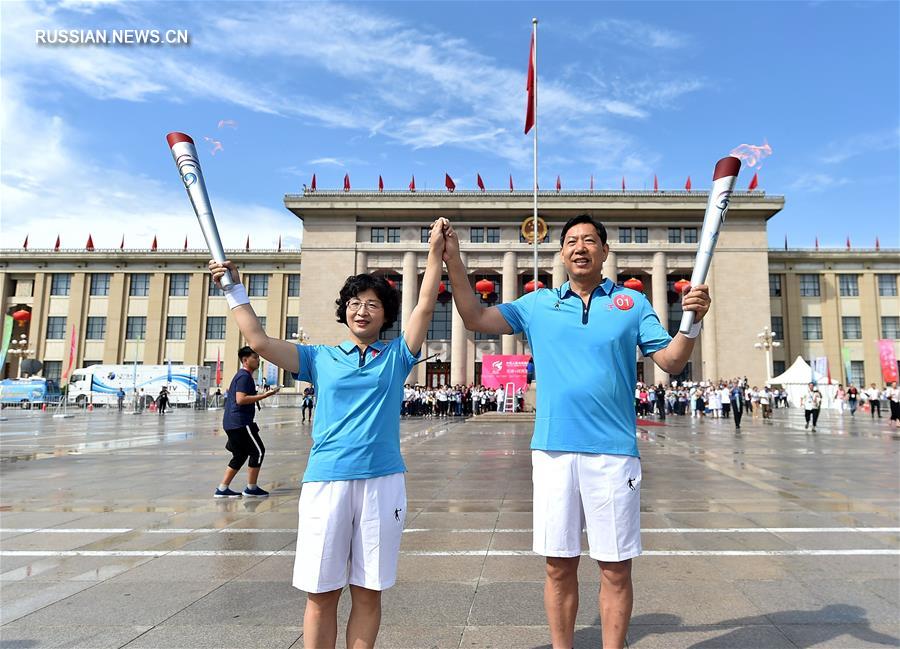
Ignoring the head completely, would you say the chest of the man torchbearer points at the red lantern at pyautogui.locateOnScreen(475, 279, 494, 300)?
no

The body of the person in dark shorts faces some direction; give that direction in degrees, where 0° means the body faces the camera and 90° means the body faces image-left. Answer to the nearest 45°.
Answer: approximately 270°

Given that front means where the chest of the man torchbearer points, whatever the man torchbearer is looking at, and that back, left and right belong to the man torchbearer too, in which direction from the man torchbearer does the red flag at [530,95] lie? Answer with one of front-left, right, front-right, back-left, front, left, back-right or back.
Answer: back

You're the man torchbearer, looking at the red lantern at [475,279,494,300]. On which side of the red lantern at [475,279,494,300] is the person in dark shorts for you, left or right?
left

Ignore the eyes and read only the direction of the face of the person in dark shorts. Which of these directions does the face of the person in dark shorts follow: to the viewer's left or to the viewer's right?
to the viewer's right

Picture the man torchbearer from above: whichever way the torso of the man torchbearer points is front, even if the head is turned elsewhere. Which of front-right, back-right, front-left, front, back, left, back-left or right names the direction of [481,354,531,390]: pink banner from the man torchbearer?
back

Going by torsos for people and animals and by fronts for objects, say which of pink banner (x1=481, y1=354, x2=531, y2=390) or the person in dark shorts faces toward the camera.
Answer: the pink banner

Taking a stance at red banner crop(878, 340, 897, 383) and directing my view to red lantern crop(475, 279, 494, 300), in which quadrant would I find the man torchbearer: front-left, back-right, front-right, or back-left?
front-left

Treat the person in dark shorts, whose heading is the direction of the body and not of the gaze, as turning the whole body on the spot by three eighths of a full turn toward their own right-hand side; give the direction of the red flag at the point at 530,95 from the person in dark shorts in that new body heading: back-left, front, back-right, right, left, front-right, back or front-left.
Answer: back

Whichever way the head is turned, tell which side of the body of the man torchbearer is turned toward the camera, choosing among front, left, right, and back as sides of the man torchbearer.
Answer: front

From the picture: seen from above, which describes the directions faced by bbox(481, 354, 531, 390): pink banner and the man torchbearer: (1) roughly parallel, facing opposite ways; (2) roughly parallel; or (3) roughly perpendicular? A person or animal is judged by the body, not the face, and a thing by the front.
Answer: roughly parallel

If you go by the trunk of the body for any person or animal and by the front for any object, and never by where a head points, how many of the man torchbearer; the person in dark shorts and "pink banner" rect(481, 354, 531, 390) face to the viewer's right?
1

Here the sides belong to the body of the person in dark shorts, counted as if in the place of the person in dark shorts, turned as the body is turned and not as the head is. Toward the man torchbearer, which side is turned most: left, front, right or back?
right

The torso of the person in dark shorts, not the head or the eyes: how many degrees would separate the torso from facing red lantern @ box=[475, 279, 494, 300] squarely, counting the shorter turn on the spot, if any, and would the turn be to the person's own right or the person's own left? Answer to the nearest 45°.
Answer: approximately 45° to the person's own left

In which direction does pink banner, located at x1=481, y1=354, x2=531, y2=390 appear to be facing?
toward the camera

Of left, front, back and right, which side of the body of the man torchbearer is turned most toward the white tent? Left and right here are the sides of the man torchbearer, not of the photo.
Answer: back
